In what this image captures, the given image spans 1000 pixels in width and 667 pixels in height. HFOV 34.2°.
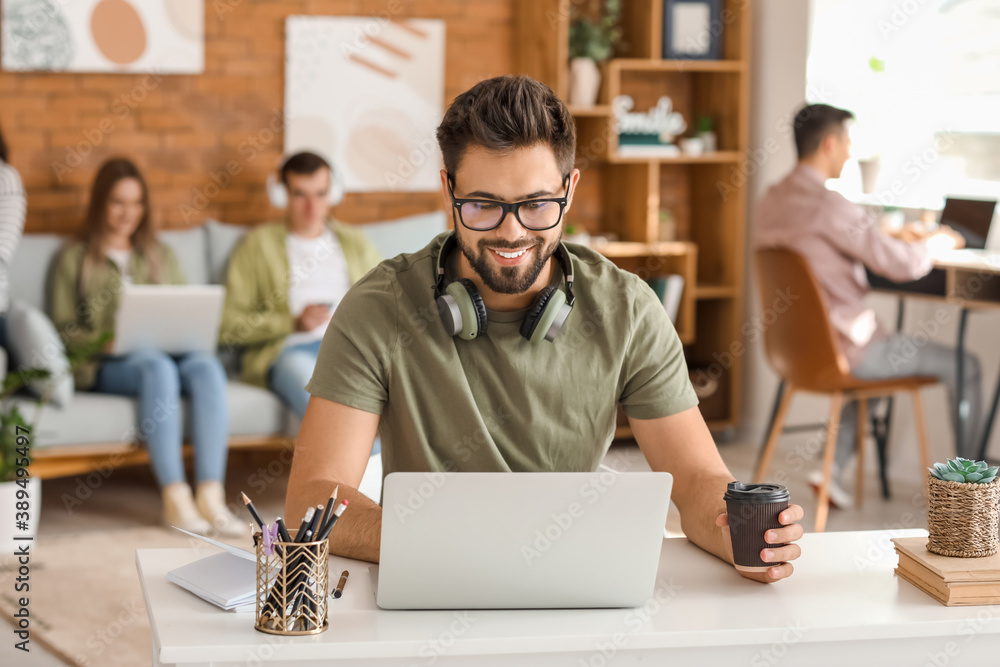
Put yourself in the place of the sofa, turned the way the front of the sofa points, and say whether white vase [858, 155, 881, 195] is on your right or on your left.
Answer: on your left

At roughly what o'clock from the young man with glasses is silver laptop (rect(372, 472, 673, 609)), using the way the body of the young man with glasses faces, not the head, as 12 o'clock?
The silver laptop is roughly at 12 o'clock from the young man with glasses.

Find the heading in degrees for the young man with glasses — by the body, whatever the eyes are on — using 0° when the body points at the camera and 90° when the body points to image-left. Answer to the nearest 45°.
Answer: approximately 0°

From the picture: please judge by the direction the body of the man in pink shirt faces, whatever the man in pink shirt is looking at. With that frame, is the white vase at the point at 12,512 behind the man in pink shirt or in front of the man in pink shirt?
behind

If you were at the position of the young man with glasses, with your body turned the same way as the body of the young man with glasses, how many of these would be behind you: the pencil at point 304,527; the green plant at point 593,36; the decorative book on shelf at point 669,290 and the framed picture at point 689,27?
3

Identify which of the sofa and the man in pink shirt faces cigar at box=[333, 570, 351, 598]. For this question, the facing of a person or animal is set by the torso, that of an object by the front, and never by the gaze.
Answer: the sofa

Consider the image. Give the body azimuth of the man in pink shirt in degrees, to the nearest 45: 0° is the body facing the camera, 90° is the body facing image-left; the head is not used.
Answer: approximately 225°

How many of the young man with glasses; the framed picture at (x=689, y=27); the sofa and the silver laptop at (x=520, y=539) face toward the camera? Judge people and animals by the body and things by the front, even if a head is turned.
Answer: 3

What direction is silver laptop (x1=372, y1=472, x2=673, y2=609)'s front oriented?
away from the camera

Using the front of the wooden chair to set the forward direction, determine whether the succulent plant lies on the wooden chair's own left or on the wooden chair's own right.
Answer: on the wooden chair's own right

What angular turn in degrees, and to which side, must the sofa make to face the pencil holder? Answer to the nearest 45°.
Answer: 0° — it already faces it

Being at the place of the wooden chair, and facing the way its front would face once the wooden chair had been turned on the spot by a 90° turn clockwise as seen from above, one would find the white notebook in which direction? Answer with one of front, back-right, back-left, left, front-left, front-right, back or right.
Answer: front-right
